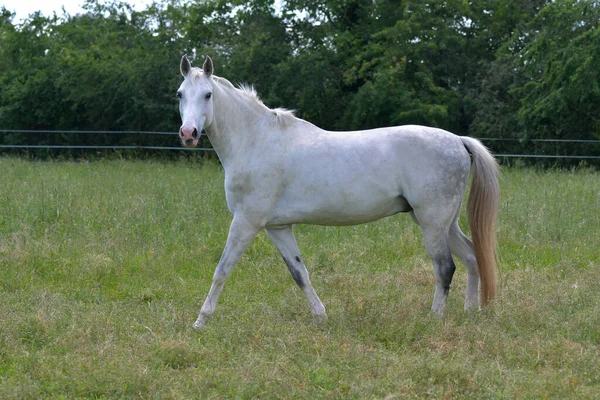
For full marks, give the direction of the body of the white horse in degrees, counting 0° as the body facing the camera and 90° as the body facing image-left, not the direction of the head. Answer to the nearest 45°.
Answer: approximately 90°
